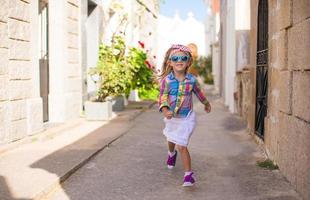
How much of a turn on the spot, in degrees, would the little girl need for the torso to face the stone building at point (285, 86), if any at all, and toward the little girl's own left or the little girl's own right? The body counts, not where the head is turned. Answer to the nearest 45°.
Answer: approximately 90° to the little girl's own left

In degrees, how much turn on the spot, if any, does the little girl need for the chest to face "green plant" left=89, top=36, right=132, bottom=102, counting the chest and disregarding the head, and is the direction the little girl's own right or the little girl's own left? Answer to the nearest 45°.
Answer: approximately 180°

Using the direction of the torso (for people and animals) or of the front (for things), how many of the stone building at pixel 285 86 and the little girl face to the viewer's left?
1

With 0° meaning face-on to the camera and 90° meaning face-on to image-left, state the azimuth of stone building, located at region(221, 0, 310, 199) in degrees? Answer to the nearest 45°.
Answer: approximately 90°

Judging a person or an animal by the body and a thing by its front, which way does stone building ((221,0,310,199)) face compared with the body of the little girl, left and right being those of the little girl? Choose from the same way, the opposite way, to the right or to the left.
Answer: to the right

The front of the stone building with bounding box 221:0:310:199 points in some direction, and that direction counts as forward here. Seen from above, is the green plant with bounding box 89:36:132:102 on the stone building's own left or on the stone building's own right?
on the stone building's own right

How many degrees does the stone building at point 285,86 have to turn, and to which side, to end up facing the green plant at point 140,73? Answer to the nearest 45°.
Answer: approximately 45° to its right

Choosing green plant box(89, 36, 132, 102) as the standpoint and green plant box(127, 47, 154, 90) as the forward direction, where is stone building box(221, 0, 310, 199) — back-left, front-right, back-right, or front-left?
back-right

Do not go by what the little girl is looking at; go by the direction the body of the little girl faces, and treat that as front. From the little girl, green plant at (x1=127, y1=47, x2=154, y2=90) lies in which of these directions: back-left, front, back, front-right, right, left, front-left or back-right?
back
